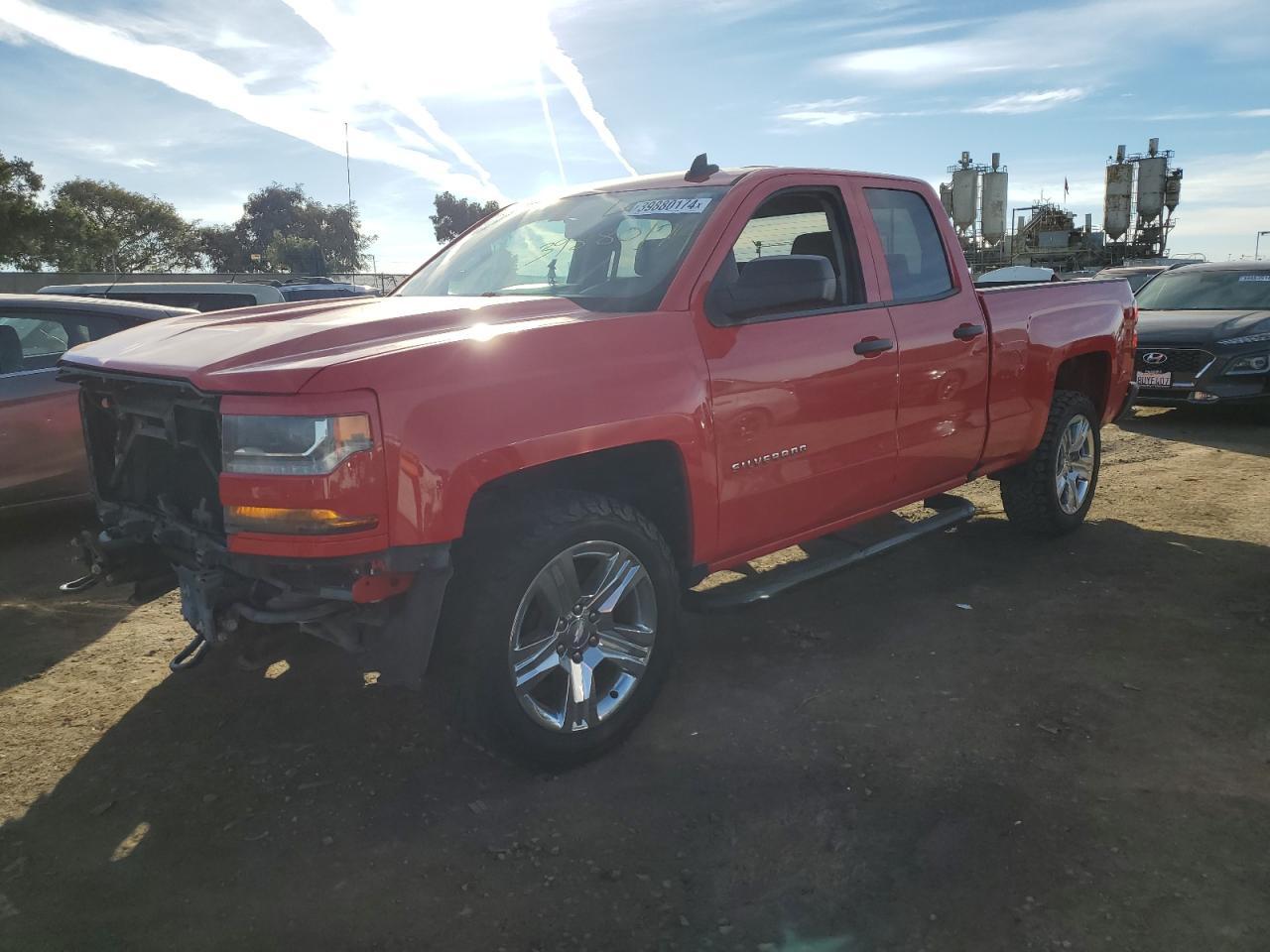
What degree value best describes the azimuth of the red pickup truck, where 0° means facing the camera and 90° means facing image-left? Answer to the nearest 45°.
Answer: approximately 45°

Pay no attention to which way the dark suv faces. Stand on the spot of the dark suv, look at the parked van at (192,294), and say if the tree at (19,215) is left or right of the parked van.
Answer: right

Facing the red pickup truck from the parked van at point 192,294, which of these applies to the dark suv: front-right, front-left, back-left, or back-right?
front-left

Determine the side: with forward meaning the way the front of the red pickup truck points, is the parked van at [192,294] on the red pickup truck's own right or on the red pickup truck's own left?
on the red pickup truck's own right

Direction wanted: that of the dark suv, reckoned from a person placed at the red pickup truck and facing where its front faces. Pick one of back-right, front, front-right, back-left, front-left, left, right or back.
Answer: back

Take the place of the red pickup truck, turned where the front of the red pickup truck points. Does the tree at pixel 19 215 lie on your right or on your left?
on your right
